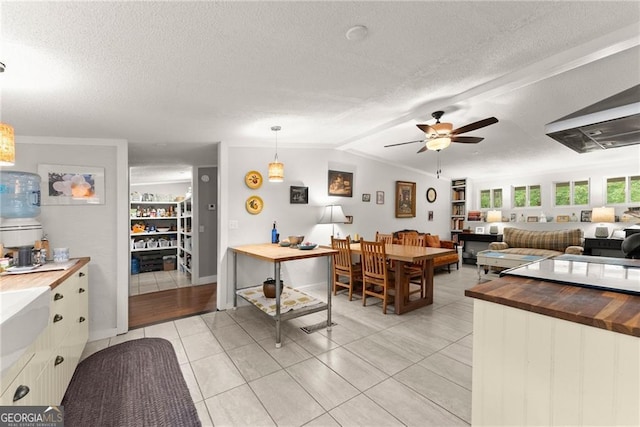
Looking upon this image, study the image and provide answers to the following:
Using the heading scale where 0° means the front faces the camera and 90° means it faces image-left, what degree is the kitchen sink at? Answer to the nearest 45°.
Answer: approximately 315°

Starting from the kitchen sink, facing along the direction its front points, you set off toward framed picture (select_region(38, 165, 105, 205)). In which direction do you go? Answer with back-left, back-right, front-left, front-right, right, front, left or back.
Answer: back-left

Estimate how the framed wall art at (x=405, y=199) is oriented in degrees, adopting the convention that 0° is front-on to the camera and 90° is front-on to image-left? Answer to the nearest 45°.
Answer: approximately 315°

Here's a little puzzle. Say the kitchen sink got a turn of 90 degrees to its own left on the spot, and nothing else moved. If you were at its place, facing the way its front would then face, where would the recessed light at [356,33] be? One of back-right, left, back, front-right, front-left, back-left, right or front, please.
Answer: right

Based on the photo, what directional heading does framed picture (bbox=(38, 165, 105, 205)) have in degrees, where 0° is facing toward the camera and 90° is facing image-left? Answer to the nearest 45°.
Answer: approximately 0°

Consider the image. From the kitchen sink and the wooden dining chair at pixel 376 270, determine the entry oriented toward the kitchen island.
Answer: the kitchen sink

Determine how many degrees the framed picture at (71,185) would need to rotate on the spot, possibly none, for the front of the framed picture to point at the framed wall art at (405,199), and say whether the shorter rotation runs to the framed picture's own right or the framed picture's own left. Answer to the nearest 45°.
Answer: approximately 90° to the framed picture's own left

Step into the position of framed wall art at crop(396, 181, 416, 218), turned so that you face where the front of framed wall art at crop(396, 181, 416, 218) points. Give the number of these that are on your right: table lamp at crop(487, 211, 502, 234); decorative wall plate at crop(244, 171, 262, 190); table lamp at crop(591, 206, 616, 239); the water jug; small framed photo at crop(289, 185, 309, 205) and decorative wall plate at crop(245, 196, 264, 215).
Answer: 4

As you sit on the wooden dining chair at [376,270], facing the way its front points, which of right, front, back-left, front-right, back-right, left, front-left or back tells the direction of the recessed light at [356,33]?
back-right

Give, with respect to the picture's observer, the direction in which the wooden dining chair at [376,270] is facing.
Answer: facing away from the viewer and to the right of the viewer

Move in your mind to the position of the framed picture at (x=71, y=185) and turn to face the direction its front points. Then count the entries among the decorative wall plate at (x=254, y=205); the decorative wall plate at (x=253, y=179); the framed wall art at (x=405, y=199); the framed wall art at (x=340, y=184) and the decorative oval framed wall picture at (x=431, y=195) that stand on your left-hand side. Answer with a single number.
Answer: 5

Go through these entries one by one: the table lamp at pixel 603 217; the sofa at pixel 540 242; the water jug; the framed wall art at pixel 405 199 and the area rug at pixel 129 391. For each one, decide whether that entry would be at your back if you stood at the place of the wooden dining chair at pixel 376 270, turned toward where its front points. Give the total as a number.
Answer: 2

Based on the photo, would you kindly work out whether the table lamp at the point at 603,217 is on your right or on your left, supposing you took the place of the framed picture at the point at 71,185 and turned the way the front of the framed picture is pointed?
on your left

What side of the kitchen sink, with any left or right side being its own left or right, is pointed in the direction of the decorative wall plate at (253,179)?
left

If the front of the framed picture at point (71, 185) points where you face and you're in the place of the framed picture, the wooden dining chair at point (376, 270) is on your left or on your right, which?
on your left
